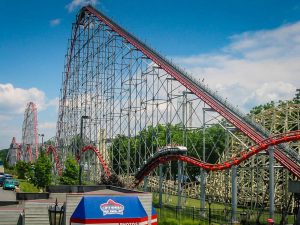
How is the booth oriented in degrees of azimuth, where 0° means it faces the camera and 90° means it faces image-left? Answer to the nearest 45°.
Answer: approximately 0°

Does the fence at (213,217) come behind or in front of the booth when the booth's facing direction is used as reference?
behind

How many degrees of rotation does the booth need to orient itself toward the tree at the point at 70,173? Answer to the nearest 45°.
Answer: approximately 180°

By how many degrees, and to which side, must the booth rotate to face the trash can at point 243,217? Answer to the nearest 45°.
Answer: approximately 135° to its left
